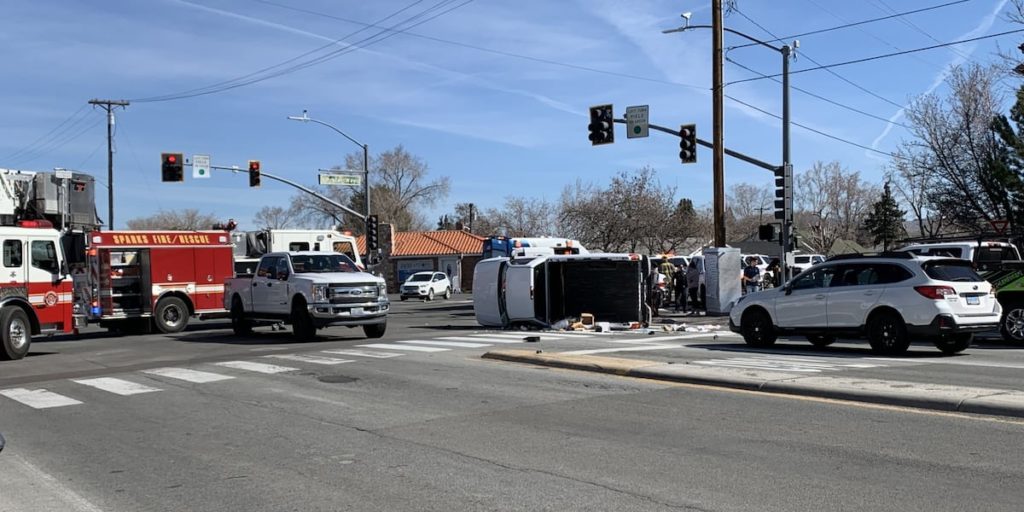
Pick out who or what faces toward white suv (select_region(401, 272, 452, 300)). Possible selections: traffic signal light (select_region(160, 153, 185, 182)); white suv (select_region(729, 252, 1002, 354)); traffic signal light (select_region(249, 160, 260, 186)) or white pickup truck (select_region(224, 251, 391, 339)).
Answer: white suv (select_region(729, 252, 1002, 354))

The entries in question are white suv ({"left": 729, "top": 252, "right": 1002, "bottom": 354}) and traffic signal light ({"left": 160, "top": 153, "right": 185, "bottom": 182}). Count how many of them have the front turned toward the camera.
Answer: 1

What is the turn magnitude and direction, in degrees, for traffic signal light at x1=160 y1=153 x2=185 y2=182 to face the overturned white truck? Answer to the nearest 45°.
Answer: approximately 45° to its left

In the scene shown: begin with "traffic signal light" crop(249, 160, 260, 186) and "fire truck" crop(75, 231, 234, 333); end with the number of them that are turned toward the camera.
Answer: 1

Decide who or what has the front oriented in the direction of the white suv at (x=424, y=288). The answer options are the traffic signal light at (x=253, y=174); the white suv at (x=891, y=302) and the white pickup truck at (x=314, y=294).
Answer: the white suv at (x=891, y=302)

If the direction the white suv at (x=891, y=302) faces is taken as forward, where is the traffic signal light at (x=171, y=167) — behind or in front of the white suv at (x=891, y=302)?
in front

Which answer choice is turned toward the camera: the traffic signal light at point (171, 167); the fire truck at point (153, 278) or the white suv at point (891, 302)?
the traffic signal light

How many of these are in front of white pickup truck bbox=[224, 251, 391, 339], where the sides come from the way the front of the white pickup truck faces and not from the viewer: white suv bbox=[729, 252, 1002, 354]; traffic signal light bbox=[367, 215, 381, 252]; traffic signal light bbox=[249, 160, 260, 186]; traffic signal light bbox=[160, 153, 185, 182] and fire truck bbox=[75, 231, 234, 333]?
1

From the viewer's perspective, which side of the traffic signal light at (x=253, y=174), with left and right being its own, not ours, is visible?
front

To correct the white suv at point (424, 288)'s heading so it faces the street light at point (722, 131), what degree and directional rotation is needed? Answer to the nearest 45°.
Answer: approximately 45° to its left

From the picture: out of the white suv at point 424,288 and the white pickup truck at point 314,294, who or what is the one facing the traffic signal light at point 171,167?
the white suv

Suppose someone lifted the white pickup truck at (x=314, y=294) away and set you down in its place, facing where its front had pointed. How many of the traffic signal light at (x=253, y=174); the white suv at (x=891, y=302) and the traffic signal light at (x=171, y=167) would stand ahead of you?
1

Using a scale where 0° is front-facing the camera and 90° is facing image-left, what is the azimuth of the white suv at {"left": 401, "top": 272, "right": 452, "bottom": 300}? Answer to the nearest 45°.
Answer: approximately 45°

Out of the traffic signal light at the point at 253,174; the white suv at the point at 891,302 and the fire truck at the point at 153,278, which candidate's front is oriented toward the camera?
the traffic signal light

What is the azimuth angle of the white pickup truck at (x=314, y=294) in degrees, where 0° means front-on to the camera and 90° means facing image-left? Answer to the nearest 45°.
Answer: approximately 315°

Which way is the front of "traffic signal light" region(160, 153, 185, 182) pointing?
toward the camera
